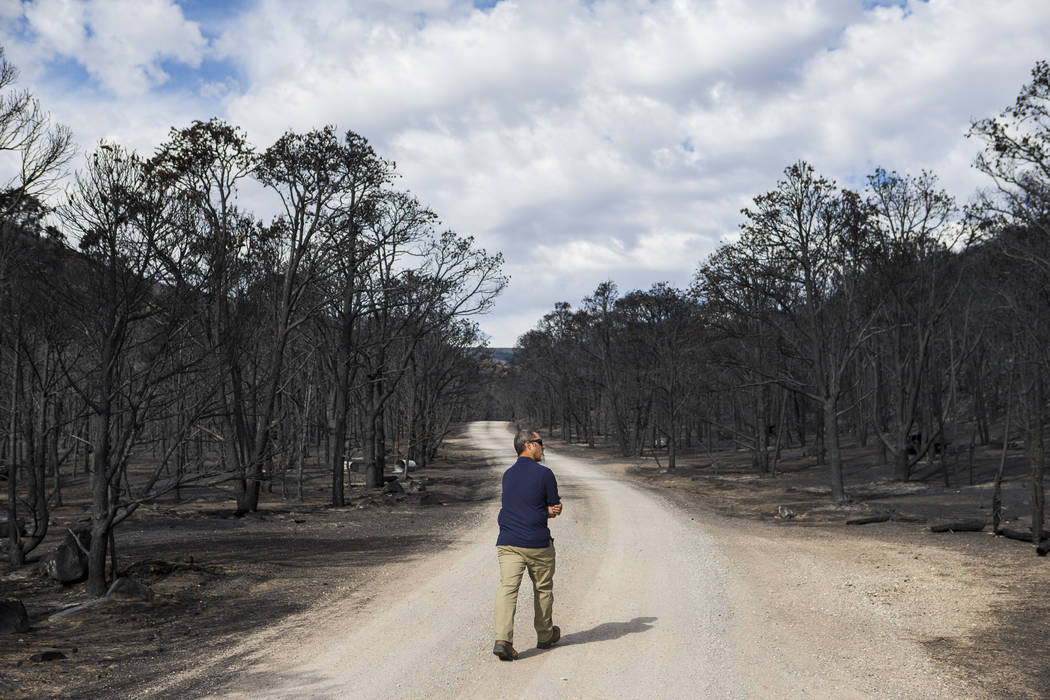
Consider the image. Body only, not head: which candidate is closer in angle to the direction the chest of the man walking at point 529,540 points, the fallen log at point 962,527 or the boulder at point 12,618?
the fallen log

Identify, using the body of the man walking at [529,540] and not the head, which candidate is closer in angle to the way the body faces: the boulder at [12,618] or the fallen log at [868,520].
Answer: the fallen log

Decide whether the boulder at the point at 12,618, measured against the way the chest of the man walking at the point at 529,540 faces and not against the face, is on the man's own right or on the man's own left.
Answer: on the man's own left

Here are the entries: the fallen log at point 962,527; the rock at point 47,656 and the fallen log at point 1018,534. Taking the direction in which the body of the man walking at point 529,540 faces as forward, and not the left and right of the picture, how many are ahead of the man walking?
2

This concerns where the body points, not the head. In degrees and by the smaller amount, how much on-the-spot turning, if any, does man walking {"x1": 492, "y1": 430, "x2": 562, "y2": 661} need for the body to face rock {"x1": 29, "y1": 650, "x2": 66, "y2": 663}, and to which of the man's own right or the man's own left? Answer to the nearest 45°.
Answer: approximately 135° to the man's own left

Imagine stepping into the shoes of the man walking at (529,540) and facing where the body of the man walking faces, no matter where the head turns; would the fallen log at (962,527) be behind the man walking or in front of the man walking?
in front

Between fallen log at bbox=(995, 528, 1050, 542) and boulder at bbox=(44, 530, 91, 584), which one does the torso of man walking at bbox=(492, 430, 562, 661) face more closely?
the fallen log

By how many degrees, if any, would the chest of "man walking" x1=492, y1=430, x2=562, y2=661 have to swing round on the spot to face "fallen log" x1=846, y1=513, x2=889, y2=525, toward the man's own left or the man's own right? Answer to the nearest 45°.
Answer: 0° — they already face it

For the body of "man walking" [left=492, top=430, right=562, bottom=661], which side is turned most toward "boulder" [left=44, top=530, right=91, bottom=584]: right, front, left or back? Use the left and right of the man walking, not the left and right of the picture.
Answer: left

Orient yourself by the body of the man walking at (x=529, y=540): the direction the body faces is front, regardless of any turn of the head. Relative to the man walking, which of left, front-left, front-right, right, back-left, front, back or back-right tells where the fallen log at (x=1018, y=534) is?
front

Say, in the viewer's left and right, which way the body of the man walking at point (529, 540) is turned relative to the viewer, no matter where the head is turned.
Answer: facing away from the viewer and to the right of the viewer
